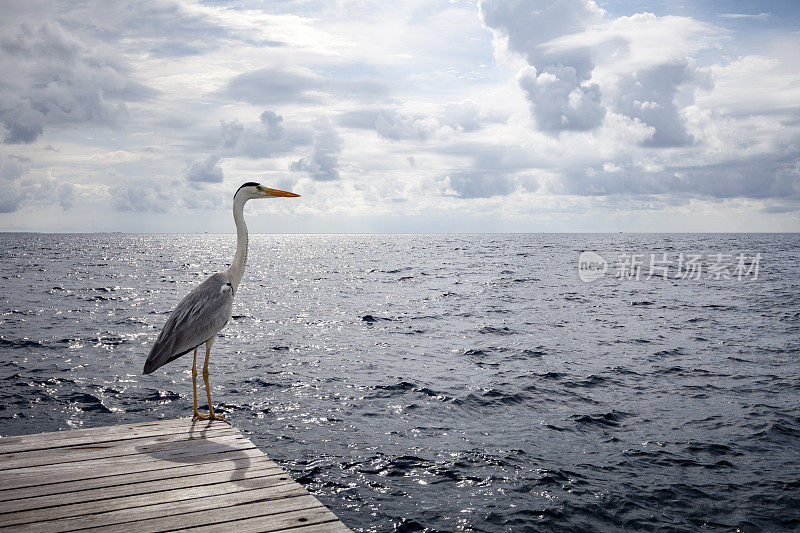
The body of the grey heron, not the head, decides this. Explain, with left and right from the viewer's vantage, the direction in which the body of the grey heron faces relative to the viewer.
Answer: facing to the right of the viewer
